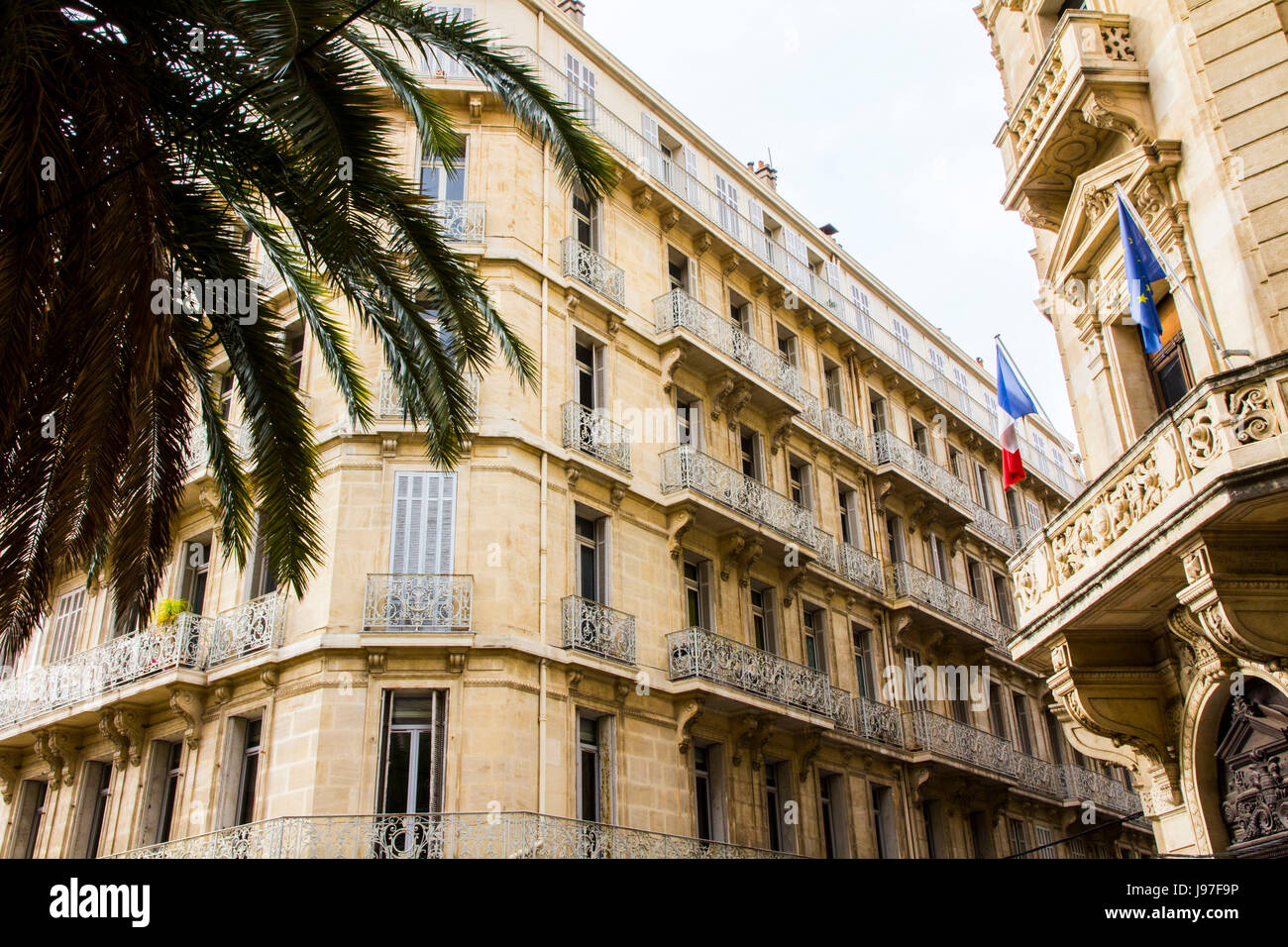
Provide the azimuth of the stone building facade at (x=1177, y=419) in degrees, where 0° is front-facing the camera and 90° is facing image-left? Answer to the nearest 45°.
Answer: approximately 45°

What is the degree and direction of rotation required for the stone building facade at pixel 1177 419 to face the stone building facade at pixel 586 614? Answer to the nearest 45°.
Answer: approximately 90° to its right
